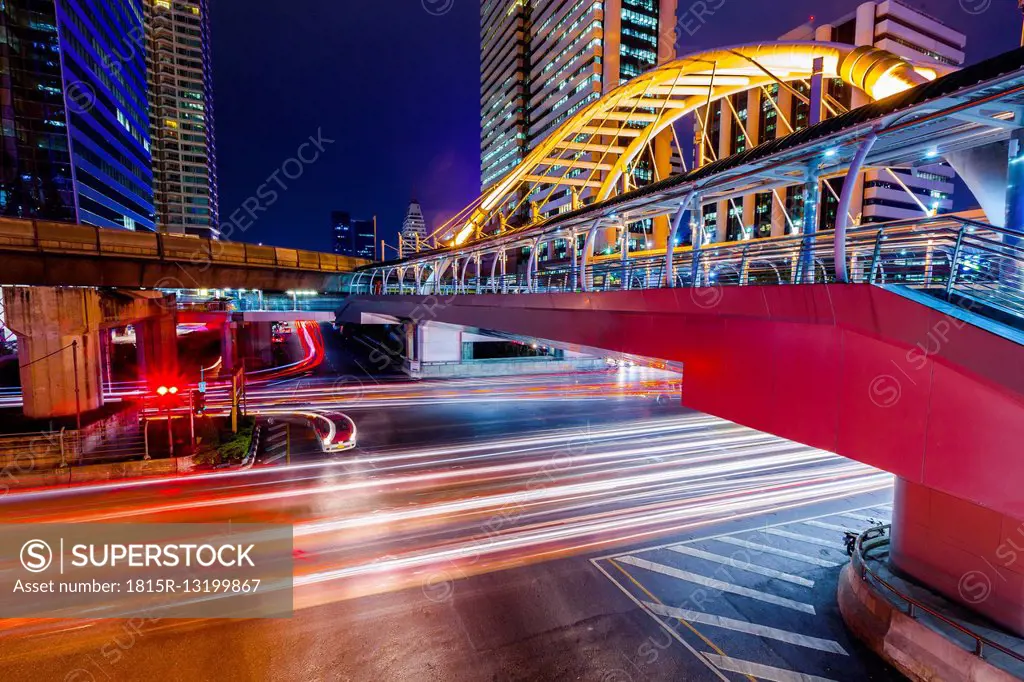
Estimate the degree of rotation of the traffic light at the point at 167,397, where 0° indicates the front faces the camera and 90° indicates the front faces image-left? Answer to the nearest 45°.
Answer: approximately 0°
